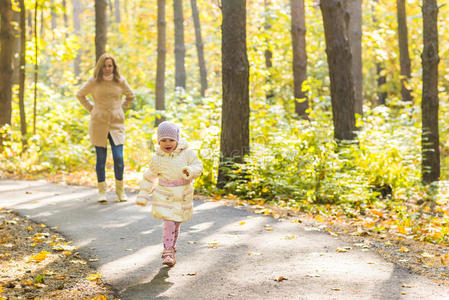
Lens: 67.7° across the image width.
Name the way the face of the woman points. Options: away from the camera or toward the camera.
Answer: toward the camera

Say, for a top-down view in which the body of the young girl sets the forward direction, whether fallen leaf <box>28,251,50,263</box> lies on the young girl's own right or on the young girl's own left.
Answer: on the young girl's own right

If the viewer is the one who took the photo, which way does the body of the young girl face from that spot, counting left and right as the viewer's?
facing the viewer

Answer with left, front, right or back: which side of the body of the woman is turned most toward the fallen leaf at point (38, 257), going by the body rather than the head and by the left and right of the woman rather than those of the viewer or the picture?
front

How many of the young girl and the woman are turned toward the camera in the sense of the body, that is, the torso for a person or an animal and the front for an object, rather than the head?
2

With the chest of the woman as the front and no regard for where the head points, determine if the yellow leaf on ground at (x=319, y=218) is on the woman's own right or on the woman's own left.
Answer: on the woman's own left

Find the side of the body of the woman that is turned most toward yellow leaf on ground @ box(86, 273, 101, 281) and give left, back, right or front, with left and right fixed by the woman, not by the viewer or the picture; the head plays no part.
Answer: front

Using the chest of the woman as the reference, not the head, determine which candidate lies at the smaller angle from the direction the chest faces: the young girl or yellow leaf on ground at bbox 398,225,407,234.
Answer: the young girl

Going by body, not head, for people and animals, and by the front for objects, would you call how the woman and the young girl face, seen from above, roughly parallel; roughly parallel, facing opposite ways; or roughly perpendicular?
roughly parallel

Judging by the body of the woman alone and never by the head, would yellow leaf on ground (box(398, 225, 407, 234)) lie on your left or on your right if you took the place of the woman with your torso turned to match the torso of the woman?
on your left

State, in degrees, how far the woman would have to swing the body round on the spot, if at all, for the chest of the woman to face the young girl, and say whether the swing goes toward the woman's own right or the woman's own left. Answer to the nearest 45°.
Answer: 0° — they already face them

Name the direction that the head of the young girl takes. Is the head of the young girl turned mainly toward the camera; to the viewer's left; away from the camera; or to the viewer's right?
toward the camera
